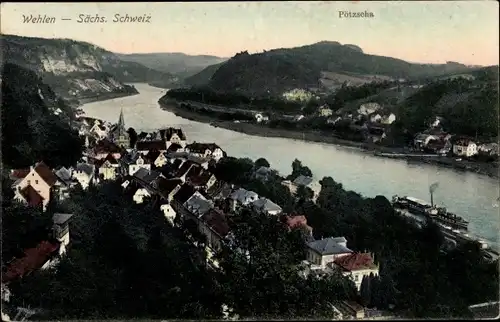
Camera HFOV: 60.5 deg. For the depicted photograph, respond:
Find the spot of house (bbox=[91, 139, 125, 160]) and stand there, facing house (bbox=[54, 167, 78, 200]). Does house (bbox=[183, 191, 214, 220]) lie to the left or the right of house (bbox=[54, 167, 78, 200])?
left
